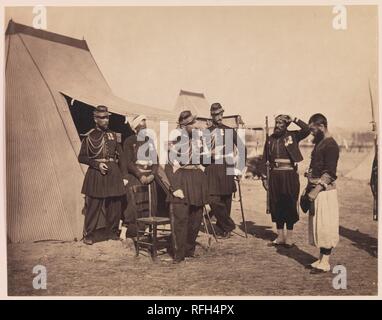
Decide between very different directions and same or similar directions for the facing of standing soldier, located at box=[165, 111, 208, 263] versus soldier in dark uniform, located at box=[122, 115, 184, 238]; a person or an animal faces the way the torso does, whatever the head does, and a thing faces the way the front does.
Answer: same or similar directions

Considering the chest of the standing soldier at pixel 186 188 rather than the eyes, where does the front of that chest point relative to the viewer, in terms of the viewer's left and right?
facing the viewer and to the right of the viewer

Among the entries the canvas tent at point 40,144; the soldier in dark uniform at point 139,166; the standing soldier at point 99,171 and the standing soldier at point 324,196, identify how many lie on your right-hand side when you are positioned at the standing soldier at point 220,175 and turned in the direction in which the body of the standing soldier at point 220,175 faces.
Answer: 3

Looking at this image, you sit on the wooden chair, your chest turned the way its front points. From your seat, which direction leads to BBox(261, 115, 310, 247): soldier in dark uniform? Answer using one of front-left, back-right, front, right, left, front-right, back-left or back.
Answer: front-left

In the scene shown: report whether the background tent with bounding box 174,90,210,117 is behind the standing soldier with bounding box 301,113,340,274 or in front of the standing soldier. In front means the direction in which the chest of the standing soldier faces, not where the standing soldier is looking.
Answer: in front

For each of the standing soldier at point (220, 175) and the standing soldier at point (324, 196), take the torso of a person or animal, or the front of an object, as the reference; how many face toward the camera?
1

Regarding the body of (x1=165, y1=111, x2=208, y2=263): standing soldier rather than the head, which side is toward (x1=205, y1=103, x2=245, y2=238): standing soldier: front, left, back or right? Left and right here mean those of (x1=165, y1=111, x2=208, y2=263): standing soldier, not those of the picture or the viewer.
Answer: left

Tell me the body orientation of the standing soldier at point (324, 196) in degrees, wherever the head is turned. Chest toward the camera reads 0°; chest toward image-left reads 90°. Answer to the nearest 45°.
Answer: approximately 90°

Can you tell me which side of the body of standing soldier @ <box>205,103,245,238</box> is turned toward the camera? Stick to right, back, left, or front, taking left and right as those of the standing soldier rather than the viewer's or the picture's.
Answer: front

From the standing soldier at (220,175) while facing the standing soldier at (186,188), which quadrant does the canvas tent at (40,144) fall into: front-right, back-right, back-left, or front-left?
front-right

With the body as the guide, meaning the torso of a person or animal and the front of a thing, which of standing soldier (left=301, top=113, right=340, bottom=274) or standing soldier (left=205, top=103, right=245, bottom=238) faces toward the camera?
standing soldier (left=205, top=103, right=245, bottom=238)
